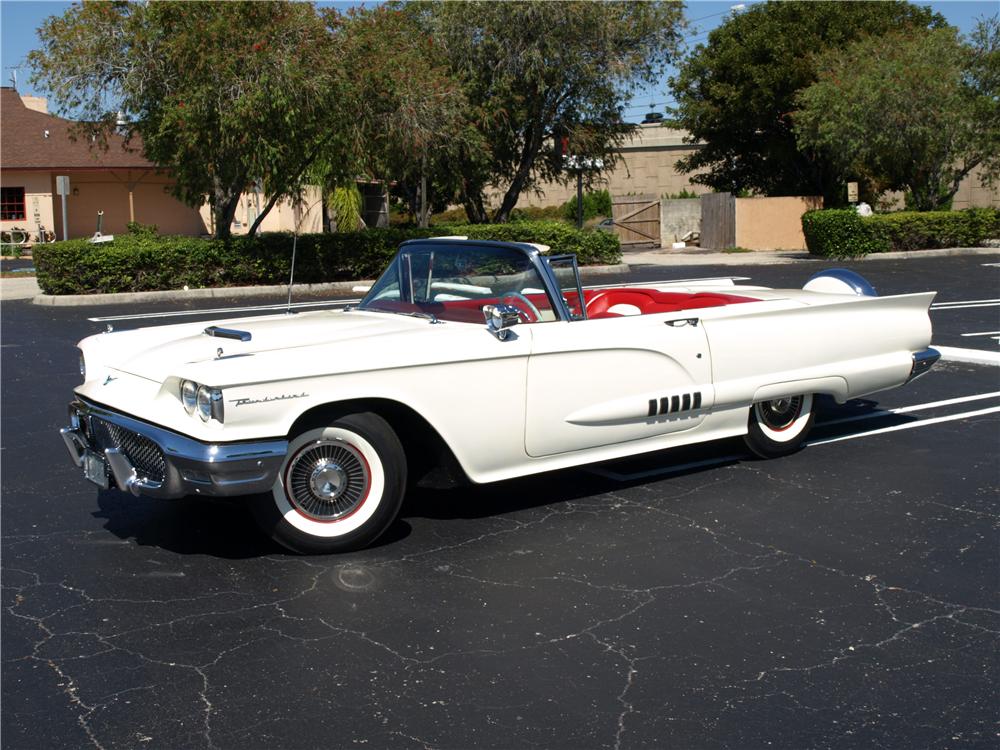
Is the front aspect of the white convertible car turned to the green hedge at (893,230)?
no

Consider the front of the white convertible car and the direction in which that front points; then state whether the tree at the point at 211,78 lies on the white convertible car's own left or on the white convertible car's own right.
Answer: on the white convertible car's own right

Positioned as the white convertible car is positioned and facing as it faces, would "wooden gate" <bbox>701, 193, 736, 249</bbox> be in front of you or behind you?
behind

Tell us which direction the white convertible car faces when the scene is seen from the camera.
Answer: facing the viewer and to the left of the viewer

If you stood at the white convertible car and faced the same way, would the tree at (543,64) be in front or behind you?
behind

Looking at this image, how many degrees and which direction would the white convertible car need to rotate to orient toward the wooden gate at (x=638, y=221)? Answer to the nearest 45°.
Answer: approximately 135° to its right

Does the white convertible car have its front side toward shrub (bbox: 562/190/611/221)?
no
